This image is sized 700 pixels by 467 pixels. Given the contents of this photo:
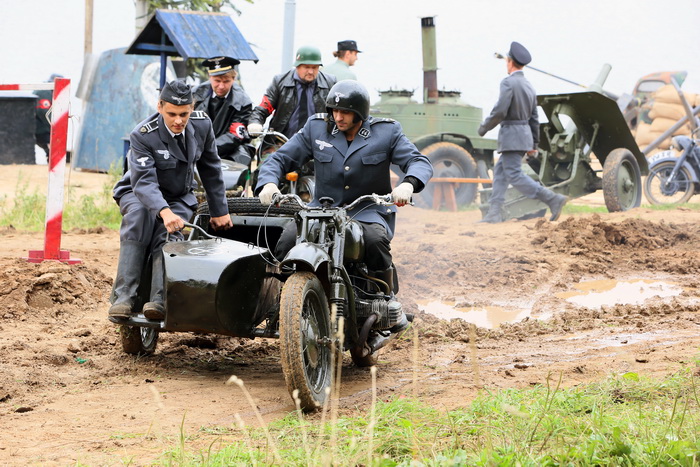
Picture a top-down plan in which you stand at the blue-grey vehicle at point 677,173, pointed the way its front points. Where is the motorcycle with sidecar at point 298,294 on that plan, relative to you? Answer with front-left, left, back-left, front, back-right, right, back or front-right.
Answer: left

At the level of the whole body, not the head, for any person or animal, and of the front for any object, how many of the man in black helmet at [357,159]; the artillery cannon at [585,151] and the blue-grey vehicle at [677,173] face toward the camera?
1

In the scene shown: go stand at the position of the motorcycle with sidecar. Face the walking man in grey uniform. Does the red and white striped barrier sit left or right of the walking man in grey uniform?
left

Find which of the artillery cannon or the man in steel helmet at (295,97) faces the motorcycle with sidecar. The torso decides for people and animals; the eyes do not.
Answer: the man in steel helmet

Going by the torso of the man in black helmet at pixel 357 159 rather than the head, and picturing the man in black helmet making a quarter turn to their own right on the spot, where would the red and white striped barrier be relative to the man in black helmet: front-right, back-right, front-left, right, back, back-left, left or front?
front-right

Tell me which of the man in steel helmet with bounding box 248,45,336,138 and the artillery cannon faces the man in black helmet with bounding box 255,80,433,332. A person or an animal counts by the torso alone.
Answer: the man in steel helmet with bounding box 248,45,336,138

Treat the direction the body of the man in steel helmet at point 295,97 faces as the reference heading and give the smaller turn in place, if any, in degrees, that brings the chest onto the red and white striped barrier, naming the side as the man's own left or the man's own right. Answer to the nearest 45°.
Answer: approximately 45° to the man's own right

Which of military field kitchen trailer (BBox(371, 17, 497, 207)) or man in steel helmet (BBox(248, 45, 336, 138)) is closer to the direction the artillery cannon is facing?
the military field kitchen trailer

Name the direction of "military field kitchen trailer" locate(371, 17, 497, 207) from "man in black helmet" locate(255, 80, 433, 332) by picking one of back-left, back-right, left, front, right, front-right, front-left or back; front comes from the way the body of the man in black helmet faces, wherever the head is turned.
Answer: back

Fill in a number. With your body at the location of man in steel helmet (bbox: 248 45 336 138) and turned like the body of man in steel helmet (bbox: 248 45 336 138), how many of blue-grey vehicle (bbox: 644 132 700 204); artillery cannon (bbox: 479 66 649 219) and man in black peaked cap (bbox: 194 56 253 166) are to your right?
1

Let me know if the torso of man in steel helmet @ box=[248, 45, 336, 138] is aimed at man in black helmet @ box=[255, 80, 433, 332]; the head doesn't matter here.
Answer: yes

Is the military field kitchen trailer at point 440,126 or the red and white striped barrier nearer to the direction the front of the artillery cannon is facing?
the military field kitchen trailer
